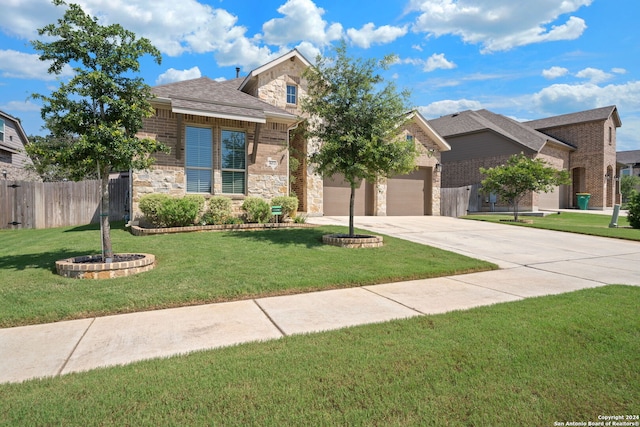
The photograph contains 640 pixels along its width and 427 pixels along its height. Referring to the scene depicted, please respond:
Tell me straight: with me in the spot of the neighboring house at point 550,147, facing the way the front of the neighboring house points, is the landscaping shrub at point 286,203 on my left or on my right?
on my right

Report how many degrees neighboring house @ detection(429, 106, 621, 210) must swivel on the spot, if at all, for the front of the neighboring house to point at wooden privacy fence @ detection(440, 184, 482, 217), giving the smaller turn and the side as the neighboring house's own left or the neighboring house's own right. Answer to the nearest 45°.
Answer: approximately 90° to the neighboring house's own right

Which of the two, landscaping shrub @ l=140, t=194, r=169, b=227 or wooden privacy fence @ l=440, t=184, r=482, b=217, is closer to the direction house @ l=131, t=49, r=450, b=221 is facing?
the landscaping shrub

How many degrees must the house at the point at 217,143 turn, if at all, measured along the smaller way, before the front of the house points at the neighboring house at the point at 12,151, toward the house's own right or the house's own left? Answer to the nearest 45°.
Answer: approximately 135° to the house's own right

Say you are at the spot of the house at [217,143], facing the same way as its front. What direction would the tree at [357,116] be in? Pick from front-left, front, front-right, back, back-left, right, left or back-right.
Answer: front-left

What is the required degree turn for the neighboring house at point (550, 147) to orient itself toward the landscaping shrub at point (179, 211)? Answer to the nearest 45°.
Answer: approximately 45° to its right

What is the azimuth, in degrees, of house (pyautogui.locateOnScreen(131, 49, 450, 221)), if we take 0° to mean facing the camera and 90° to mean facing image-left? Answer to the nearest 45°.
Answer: approximately 0°

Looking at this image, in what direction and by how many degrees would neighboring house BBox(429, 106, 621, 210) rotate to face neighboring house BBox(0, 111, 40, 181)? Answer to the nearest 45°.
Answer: approximately 90° to its right

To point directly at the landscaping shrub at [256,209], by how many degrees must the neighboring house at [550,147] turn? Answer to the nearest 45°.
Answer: approximately 45° to its right
